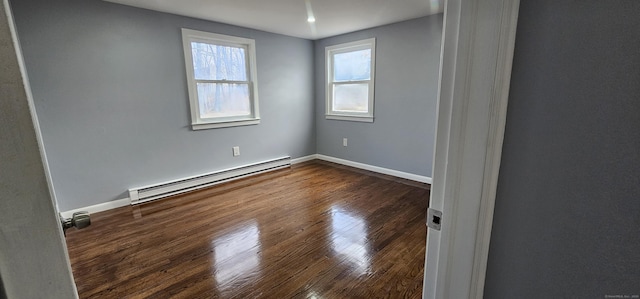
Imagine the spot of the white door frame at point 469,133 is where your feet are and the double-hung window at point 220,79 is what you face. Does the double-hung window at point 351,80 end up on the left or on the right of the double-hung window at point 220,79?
right

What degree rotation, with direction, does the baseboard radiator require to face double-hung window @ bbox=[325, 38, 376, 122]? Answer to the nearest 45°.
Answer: approximately 45° to its left

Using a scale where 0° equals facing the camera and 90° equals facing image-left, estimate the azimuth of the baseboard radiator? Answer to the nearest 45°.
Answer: approximately 315°

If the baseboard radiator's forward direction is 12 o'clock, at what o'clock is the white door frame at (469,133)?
The white door frame is roughly at 1 o'clock from the baseboard radiator.
